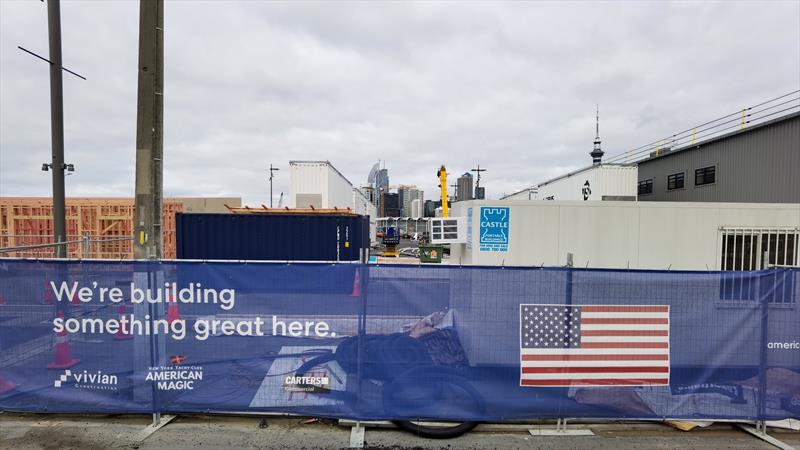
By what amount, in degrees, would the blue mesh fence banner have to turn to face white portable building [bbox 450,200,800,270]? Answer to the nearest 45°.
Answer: approximately 135° to its left

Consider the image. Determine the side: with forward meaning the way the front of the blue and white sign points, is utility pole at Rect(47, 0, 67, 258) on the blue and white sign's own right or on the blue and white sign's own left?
on the blue and white sign's own right

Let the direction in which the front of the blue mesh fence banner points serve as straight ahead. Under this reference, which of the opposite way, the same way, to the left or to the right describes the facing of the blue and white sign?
the same way

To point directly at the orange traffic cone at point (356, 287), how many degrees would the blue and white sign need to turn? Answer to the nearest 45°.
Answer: approximately 45° to its right

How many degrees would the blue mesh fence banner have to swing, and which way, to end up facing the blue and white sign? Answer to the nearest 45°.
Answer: approximately 135° to its left

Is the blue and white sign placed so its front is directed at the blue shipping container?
no

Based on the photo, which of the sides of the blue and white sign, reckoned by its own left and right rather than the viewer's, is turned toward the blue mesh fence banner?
front

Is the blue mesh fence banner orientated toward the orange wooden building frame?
no

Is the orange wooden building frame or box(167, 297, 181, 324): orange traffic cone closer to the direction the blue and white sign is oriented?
the orange traffic cone

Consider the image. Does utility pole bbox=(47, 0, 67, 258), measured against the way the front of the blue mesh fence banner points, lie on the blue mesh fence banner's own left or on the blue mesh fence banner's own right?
on the blue mesh fence banner's own right

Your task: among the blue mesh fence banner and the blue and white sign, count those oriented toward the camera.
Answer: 2

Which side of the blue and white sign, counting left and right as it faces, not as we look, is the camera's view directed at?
front

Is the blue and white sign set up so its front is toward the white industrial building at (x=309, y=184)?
no

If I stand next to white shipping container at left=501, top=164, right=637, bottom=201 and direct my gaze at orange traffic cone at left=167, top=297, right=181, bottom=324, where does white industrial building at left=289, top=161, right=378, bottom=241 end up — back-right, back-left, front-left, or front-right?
front-right

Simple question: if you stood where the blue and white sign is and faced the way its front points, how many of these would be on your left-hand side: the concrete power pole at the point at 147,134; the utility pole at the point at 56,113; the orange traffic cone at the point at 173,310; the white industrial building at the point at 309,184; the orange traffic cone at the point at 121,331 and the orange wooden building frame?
0

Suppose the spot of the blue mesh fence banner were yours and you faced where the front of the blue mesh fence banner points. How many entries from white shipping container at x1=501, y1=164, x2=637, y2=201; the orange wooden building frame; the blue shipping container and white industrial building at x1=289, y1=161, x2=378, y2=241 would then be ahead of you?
0

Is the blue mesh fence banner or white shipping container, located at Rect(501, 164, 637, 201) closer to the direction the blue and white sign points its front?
the blue mesh fence banner
